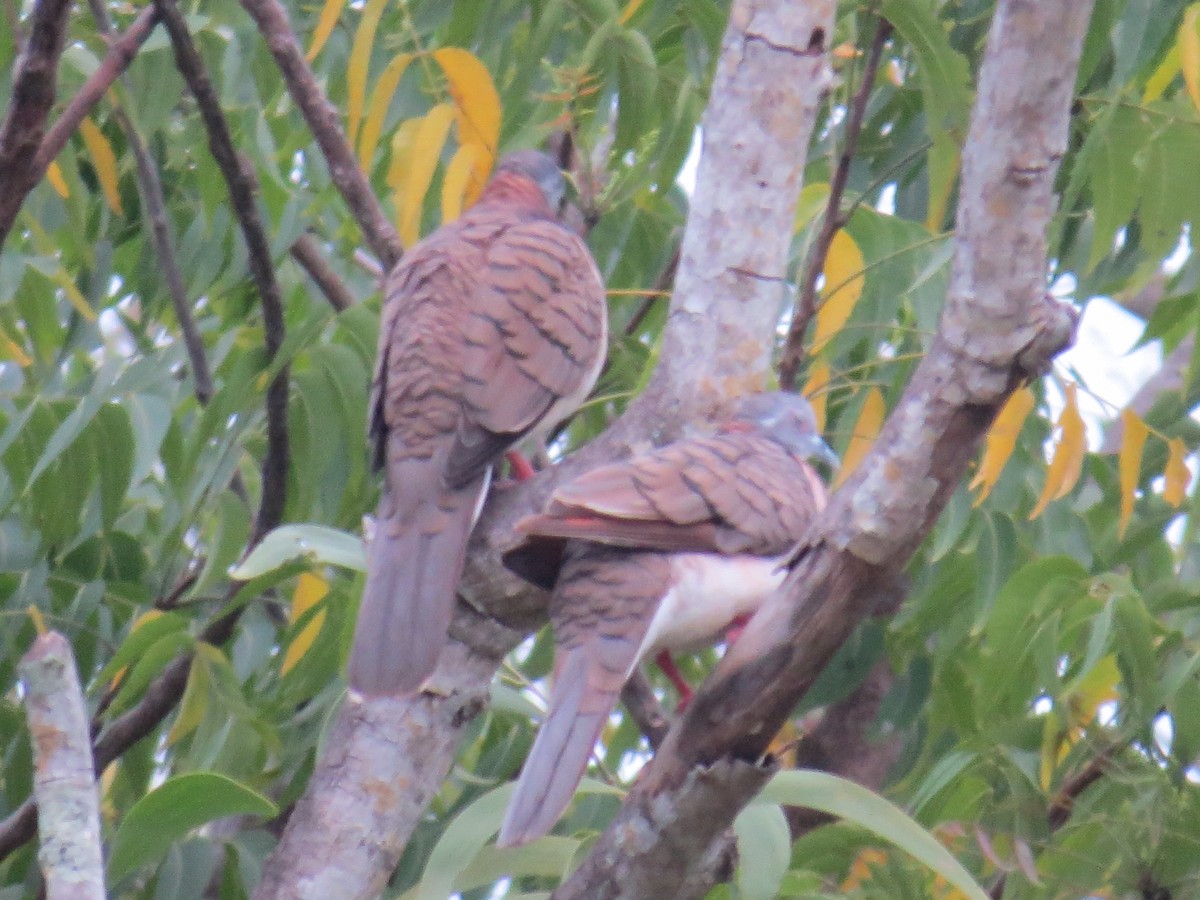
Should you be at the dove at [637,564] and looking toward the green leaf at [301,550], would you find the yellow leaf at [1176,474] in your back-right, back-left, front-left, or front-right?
back-right

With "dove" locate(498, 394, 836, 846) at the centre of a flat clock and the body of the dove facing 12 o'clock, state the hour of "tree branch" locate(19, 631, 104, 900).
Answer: The tree branch is roughly at 6 o'clock from the dove.

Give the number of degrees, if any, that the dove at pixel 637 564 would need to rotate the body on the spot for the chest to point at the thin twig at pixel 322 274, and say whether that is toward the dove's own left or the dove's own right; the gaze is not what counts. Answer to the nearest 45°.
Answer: approximately 90° to the dove's own left

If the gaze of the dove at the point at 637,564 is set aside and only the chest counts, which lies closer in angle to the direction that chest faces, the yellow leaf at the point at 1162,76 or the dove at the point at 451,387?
the yellow leaf

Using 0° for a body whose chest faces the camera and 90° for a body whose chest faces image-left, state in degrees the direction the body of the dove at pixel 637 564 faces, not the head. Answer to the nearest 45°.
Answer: approximately 225°

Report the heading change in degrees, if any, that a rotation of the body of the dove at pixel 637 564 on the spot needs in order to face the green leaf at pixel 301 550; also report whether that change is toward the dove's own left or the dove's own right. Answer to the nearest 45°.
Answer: approximately 135° to the dove's own left
